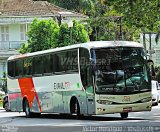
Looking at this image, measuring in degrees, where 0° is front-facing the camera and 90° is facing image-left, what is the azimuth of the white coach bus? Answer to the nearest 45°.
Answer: approximately 315°

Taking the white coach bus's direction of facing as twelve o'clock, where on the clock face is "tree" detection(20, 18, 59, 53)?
The tree is roughly at 7 o'clock from the white coach bus.

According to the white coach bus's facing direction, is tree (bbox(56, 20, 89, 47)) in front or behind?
behind
